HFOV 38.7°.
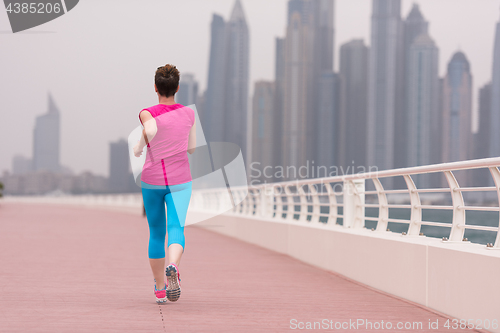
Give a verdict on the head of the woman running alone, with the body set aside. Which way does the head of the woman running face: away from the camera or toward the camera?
away from the camera

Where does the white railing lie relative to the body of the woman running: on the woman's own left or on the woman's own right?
on the woman's own right

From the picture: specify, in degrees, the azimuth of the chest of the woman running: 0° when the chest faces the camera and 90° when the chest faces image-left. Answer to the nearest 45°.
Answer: approximately 180°
